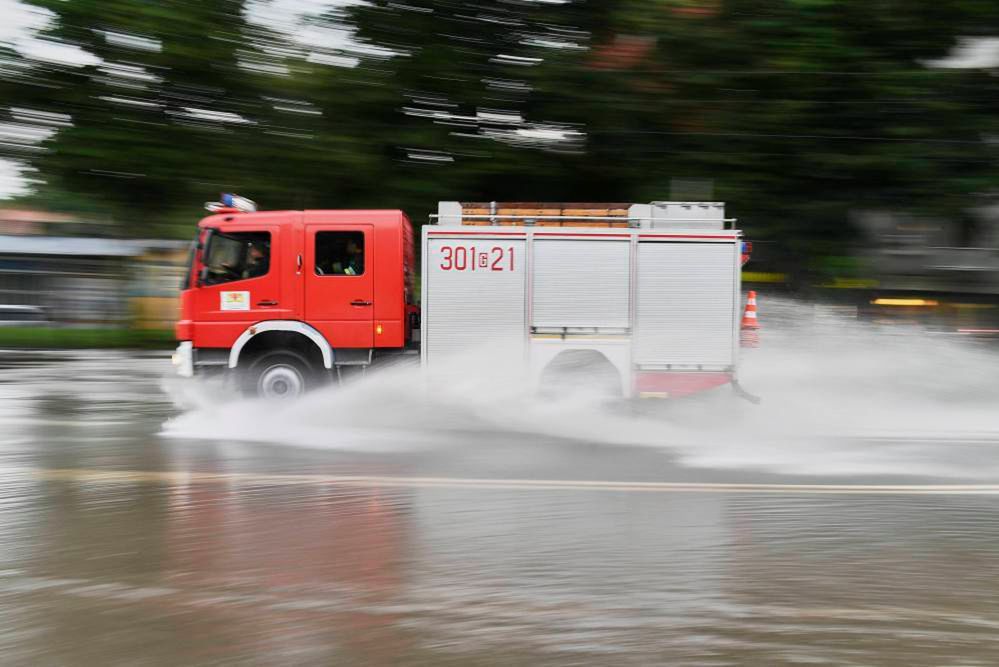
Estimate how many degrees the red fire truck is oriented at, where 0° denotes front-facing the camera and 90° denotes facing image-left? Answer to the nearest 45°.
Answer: approximately 90°

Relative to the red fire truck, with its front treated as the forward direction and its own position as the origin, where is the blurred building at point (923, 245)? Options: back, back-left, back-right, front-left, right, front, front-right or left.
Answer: back-right

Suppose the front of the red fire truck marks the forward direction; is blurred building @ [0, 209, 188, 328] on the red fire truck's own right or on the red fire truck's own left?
on the red fire truck's own right

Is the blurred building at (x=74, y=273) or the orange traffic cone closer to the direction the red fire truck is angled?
the blurred building

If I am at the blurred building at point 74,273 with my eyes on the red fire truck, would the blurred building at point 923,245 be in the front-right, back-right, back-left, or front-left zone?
front-left

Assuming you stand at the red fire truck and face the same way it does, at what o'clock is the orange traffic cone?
The orange traffic cone is roughly at 6 o'clock from the red fire truck.
